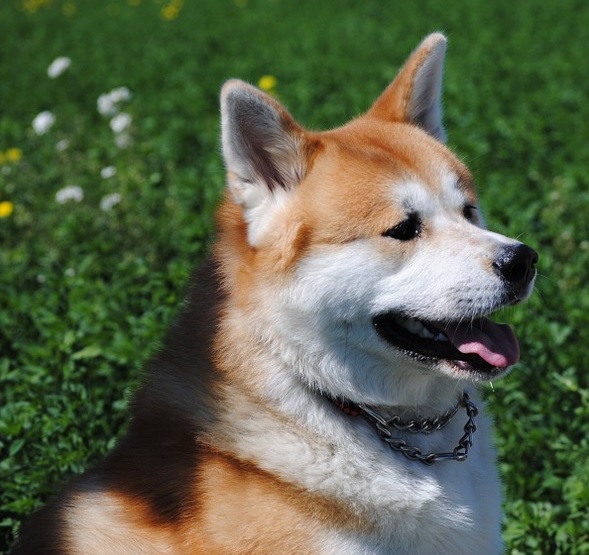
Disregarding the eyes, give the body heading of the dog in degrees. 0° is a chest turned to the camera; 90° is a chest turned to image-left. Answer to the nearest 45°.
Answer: approximately 315°

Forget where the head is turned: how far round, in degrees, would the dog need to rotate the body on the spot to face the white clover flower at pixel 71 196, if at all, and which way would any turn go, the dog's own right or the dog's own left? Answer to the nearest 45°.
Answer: approximately 180°

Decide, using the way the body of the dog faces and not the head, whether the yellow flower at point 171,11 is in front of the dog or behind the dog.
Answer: behind

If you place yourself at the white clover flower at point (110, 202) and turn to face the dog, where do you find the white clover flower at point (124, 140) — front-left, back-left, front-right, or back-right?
back-left
